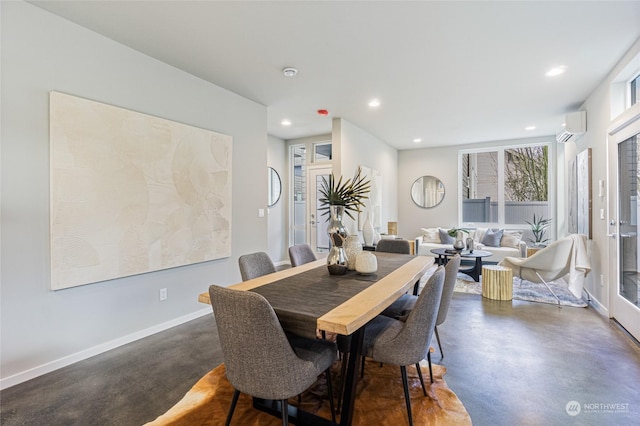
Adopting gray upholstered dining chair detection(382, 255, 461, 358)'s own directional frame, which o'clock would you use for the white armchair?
The white armchair is roughly at 4 o'clock from the gray upholstered dining chair.

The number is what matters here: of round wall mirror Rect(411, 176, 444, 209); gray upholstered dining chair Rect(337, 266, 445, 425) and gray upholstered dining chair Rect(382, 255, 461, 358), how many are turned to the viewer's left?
2

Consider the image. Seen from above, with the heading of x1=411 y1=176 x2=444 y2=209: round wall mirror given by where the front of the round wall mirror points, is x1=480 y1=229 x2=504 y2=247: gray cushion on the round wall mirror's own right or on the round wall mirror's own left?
on the round wall mirror's own left

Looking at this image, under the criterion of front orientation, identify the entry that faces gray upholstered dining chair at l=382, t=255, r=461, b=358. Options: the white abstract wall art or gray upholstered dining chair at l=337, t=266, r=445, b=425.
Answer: the white abstract wall art

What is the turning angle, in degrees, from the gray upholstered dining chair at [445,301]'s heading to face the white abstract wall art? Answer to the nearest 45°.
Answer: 0° — it already faces it

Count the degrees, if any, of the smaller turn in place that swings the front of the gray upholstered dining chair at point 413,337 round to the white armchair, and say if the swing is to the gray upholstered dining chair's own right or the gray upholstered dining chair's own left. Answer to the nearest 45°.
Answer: approximately 135° to the gray upholstered dining chair's own right

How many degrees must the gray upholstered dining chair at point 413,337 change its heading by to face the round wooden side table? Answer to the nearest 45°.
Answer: approximately 135° to its right

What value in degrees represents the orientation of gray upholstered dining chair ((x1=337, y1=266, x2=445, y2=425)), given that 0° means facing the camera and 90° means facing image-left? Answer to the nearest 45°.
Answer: approximately 90°

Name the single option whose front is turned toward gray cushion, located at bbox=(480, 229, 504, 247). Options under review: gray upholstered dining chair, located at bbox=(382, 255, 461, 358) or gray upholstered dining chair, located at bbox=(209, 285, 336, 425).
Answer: gray upholstered dining chair, located at bbox=(209, 285, 336, 425)

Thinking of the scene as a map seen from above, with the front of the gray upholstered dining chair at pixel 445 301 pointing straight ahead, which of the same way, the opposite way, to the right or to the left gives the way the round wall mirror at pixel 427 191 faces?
to the left

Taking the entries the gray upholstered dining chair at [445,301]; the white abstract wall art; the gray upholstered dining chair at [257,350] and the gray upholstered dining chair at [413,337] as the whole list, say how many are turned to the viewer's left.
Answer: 2

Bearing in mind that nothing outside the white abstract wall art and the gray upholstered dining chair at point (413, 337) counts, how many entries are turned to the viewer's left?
1

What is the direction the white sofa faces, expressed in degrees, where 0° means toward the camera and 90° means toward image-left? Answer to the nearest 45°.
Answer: approximately 0°
